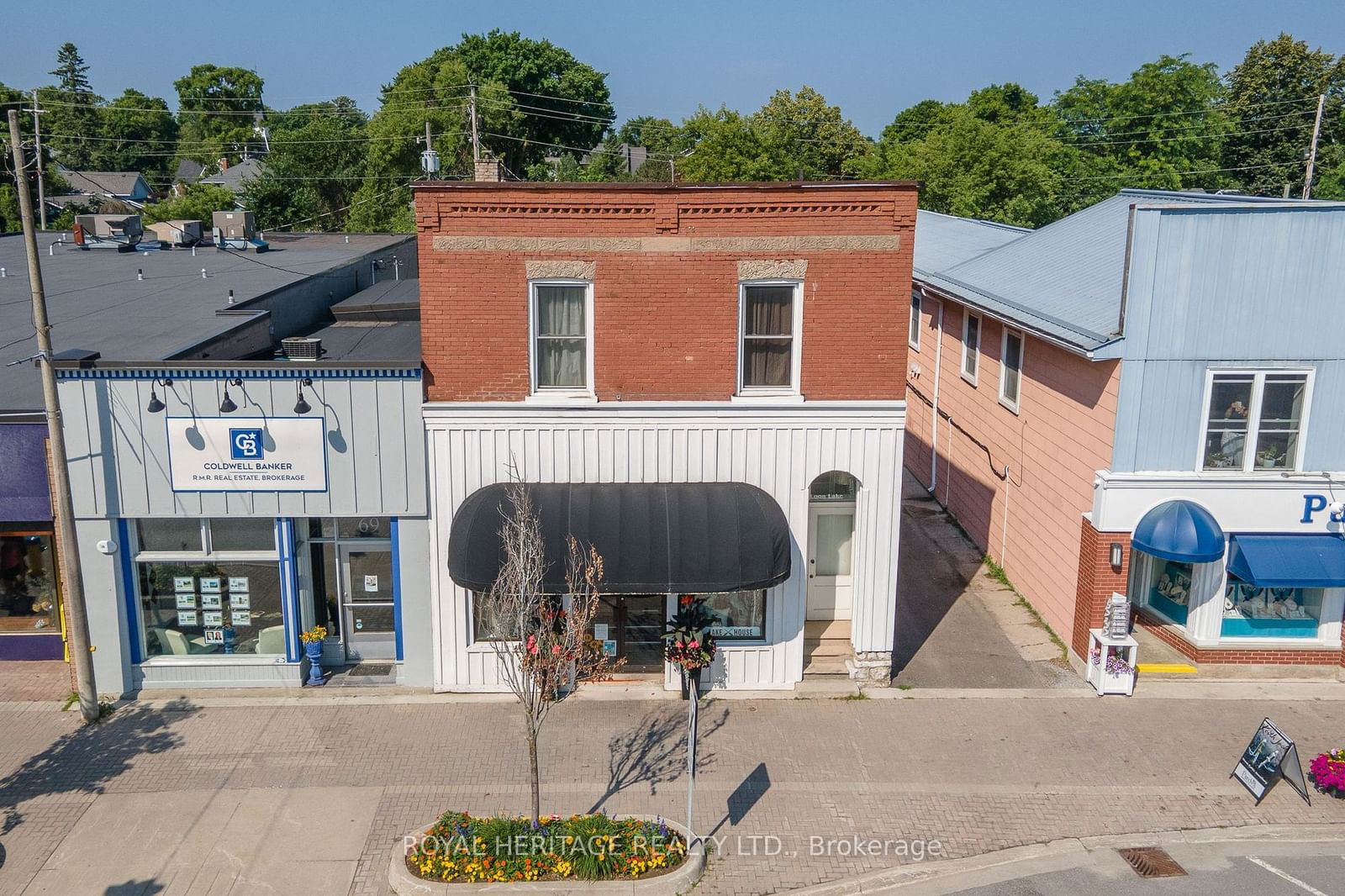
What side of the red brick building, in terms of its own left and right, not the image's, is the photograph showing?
front

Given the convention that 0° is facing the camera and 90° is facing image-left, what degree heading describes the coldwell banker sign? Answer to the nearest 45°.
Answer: approximately 0°

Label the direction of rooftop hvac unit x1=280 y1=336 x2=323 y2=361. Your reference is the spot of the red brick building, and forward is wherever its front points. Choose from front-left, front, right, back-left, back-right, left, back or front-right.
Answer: right

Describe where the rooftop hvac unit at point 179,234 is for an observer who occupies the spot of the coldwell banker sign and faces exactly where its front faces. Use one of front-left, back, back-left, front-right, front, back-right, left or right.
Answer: back

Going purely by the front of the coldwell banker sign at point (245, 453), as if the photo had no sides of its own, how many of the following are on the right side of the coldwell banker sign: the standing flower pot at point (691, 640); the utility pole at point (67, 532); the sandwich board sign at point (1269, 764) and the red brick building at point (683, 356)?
1

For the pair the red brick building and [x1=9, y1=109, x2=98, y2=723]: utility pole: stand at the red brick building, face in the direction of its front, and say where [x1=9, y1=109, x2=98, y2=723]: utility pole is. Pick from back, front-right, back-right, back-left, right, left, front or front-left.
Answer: right

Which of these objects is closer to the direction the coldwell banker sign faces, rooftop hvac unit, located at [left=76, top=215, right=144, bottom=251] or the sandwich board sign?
the sandwich board sign

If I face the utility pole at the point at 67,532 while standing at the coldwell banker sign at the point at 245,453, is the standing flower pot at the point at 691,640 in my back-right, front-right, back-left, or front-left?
back-left

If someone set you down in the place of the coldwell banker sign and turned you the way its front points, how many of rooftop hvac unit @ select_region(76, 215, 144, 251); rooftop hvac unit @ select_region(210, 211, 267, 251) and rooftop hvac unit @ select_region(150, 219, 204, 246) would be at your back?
3

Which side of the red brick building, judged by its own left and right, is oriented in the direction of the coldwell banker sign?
right

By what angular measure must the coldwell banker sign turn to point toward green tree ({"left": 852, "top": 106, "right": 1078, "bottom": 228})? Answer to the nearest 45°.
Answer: approximately 135° to its left

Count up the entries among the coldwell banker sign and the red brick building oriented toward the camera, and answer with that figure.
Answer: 2

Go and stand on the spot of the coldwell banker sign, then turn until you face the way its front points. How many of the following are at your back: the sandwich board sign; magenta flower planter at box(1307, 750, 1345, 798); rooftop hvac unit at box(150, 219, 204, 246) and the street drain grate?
1

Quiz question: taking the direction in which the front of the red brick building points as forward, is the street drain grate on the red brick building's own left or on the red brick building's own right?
on the red brick building's own left

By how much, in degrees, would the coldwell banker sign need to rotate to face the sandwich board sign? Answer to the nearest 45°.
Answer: approximately 45° to its left

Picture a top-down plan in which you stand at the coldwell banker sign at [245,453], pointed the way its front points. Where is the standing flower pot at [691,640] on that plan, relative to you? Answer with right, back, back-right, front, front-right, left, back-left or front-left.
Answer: front-left

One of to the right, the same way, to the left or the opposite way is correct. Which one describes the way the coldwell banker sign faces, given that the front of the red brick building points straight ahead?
the same way

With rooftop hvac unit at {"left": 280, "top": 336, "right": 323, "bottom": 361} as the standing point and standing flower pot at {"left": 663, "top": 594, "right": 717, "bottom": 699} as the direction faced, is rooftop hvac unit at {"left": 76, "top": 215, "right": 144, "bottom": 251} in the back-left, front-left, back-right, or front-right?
back-left

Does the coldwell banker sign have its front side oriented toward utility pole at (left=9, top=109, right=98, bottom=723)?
no
